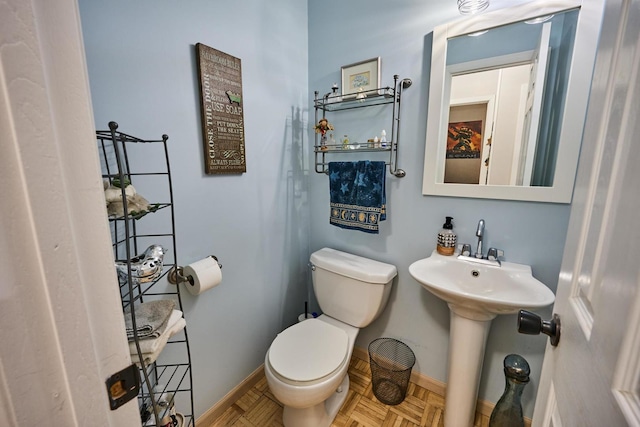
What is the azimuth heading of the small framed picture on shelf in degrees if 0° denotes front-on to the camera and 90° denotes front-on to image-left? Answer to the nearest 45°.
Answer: approximately 45°

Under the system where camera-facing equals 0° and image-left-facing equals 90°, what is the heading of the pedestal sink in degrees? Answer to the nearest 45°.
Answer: approximately 0°

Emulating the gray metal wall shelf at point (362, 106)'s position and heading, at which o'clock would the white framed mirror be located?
The white framed mirror is roughly at 8 o'clock from the gray metal wall shelf.

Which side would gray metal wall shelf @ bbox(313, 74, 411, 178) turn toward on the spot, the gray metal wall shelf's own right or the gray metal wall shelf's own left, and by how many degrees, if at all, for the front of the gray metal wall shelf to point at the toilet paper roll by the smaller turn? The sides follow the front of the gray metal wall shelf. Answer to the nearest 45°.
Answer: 0° — it already faces it

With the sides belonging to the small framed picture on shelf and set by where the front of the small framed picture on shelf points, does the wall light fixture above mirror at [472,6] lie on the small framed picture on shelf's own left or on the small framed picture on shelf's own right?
on the small framed picture on shelf's own left

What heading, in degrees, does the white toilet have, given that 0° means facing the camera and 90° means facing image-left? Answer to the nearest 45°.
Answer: approximately 45°

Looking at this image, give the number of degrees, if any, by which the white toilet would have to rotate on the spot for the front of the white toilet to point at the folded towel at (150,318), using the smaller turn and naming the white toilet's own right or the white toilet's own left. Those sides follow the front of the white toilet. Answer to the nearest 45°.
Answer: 0° — it already faces it
